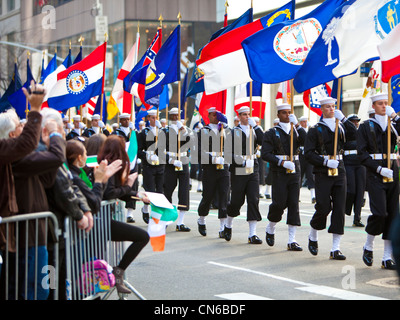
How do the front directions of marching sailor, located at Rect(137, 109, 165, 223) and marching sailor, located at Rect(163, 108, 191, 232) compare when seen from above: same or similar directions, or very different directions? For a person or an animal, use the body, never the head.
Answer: same or similar directions

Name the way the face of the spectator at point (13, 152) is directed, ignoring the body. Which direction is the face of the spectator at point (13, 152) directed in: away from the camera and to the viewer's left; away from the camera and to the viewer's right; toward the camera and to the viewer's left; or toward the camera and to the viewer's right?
away from the camera and to the viewer's right

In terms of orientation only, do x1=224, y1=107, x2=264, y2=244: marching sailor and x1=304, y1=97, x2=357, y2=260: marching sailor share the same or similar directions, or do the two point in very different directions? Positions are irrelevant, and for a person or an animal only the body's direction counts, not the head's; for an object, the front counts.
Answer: same or similar directions

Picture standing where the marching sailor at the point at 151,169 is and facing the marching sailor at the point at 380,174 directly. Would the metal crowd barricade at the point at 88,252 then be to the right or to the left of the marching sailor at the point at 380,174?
right

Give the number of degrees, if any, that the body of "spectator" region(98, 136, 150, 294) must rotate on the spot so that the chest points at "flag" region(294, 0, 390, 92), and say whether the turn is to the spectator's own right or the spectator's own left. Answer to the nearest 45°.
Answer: approximately 45° to the spectator's own left

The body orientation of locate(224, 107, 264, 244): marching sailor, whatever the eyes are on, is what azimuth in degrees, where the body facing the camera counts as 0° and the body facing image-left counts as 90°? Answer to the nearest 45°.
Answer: approximately 315°

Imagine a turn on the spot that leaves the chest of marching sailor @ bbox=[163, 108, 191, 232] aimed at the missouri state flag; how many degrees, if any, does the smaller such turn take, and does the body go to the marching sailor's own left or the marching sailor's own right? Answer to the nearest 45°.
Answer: approximately 180°

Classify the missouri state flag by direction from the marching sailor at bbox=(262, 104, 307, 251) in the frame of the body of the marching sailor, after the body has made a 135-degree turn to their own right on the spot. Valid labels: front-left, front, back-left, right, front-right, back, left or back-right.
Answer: front-right

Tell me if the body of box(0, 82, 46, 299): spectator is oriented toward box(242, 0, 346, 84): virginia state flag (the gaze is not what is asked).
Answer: yes

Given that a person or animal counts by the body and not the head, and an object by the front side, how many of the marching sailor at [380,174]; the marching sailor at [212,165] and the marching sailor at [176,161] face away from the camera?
0

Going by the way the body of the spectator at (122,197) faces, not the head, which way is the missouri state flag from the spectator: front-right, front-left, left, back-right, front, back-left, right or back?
left

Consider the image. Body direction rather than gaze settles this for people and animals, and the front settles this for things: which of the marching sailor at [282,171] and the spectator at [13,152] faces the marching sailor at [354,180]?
the spectator

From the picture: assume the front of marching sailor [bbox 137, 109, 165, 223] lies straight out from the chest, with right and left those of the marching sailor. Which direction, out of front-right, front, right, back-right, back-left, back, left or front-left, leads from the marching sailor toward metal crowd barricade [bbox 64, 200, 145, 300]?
front-right
